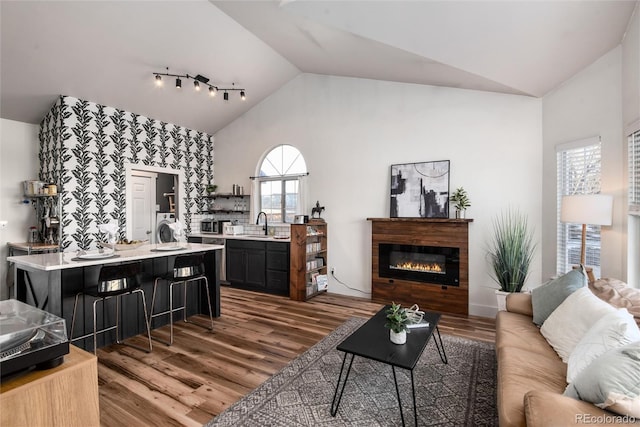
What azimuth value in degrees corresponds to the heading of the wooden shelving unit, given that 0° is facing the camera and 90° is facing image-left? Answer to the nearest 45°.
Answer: approximately 315°

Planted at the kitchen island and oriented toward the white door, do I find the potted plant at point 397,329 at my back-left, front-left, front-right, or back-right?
back-right

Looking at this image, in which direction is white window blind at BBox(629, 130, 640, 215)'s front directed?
to the viewer's left

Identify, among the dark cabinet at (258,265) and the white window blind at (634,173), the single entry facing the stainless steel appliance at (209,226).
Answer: the white window blind

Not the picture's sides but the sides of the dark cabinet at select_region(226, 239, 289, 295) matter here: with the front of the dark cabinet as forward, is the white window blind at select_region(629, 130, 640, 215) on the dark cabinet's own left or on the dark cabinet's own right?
on the dark cabinet's own left

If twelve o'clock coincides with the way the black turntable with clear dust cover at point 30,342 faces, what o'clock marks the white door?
The white door is roughly at 8 o'clock from the black turntable with clear dust cover.

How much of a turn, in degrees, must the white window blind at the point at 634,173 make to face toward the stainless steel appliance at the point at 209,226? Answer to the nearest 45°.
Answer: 0° — it already faces it

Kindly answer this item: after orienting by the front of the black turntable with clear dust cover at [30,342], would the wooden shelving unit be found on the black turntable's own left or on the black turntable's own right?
on the black turntable's own left
